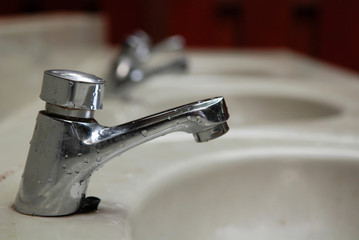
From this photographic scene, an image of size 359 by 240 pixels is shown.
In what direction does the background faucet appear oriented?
to the viewer's right

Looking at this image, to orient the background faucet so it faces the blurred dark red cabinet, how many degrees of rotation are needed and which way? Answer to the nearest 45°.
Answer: approximately 90° to its left

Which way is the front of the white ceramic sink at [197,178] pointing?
to the viewer's right

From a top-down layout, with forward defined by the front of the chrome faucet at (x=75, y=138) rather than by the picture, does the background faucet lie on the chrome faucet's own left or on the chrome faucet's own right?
on the chrome faucet's own left

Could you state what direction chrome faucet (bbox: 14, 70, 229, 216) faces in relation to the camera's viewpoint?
facing to the right of the viewer

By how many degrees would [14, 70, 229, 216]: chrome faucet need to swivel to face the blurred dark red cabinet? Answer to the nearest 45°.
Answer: approximately 90° to its left

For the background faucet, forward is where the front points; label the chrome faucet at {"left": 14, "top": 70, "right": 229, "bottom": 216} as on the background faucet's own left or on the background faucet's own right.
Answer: on the background faucet's own right

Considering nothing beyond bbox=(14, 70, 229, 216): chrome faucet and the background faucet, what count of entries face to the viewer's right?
2
